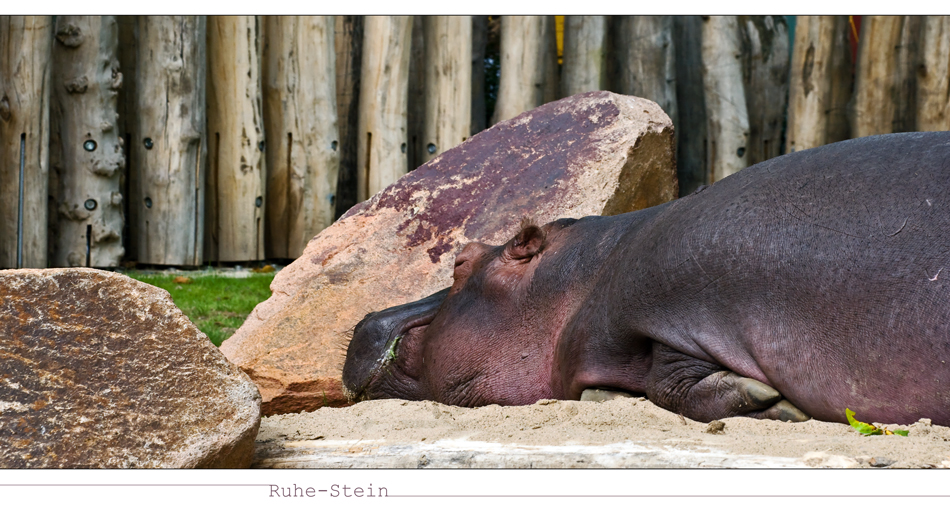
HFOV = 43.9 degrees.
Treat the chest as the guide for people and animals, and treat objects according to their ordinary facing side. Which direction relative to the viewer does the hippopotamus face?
to the viewer's left

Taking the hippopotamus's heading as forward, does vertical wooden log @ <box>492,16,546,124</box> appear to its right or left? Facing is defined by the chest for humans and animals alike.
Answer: on its right

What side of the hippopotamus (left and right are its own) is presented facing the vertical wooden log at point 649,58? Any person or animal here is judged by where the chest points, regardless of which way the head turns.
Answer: right

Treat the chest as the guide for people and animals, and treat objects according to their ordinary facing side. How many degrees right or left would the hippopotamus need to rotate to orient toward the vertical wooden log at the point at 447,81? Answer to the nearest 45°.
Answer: approximately 90° to its right

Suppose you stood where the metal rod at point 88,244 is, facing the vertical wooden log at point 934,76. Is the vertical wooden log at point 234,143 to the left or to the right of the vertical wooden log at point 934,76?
left

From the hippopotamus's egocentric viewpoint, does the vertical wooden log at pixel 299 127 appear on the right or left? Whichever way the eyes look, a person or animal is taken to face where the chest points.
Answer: on its right

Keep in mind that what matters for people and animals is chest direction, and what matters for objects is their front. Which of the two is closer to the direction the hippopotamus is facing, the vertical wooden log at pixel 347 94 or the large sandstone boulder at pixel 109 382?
the large sandstone boulder

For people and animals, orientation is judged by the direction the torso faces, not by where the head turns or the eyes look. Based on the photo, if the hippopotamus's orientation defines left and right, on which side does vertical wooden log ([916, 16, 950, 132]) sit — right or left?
on its right

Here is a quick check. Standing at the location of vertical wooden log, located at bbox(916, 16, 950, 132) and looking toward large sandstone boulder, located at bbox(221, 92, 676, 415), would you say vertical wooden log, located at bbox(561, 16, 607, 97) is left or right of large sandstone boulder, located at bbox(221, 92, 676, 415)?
right

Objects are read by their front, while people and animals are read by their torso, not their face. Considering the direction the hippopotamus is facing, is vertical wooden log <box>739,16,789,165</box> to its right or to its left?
on its right
